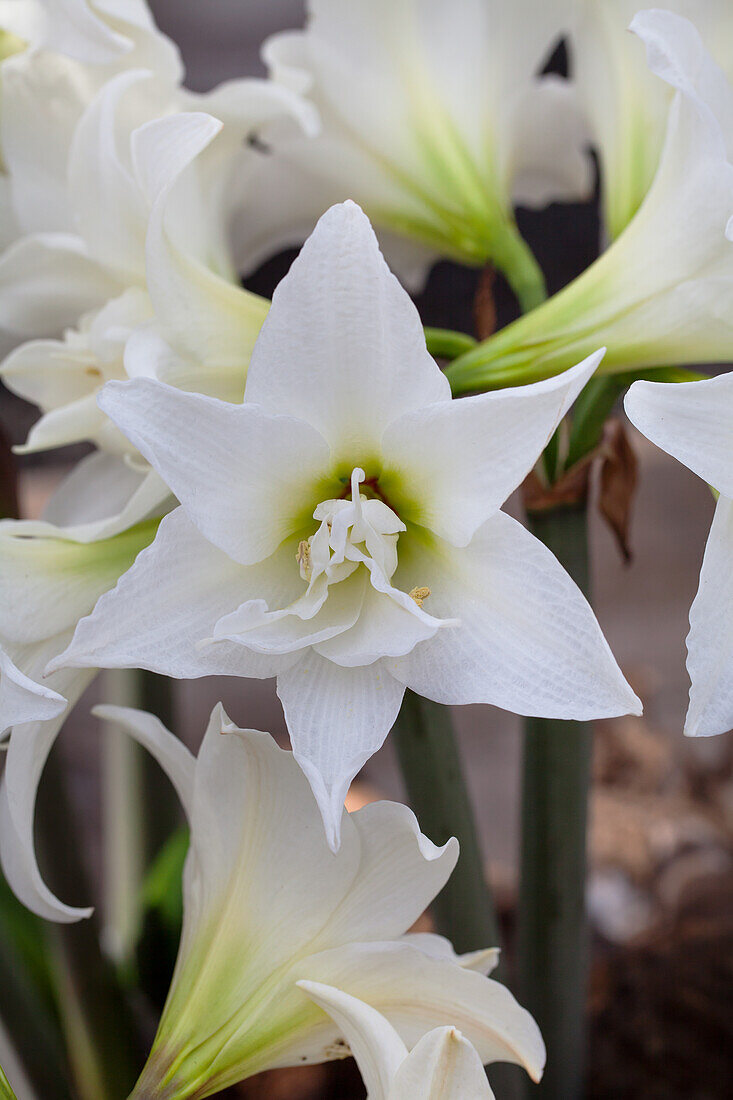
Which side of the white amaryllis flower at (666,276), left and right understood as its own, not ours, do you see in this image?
right

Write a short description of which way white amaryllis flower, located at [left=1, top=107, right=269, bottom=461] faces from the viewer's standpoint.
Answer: facing to the left of the viewer

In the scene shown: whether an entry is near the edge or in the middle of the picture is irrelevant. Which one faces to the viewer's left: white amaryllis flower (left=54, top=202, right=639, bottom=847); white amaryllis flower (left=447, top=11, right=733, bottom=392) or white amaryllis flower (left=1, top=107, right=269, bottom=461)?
white amaryllis flower (left=1, top=107, right=269, bottom=461)

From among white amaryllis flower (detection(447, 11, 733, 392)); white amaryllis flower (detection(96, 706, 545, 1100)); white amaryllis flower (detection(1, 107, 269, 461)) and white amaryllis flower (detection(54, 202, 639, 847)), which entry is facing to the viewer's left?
white amaryllis flower (detection(1, 107, 269, 461))

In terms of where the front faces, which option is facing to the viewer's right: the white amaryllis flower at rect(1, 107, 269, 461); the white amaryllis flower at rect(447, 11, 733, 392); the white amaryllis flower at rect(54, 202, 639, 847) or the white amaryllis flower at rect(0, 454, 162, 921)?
the white amaryllis flower at rect(447, 11, 733, 392)

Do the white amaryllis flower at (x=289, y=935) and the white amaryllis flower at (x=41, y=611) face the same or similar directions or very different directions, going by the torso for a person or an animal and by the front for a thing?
very different directions

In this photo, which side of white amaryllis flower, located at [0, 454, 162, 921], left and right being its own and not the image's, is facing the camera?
left

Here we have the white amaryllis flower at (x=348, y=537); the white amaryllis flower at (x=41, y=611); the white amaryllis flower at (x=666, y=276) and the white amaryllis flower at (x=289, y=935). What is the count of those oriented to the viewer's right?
2

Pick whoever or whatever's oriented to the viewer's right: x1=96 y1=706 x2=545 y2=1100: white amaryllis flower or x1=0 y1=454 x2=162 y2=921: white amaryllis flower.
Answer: x1=96 y1=706 x2=545 y2=1100: white amaryllis flower

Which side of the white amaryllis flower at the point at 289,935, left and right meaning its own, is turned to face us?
right
